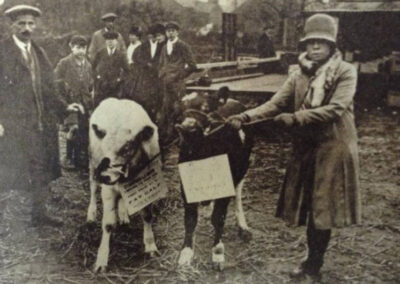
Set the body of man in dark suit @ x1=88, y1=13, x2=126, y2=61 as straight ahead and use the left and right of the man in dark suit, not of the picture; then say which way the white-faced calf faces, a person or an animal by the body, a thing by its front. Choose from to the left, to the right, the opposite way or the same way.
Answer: the same way

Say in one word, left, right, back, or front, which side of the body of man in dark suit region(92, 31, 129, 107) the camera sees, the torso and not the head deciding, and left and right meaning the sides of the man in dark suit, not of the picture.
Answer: front

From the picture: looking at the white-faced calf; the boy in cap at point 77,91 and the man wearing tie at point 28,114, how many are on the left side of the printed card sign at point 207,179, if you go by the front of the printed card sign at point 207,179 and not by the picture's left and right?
0

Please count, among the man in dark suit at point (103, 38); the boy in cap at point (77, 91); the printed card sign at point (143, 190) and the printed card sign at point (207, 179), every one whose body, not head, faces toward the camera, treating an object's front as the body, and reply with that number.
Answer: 4

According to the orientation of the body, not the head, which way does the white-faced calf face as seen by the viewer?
toward the camera

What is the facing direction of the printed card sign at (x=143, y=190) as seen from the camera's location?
facing the viewer

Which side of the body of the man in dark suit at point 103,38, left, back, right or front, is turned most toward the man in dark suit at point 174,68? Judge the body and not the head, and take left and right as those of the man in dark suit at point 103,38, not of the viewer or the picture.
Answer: left

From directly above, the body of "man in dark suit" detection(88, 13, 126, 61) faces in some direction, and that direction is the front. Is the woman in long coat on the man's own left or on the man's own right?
on the man's own left

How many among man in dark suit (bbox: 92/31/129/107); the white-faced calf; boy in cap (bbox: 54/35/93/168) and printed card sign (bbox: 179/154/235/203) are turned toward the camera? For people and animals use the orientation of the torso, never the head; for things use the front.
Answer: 4

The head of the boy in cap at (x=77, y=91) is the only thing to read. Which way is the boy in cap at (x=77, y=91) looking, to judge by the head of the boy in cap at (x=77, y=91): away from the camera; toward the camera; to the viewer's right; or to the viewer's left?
toward the camera
